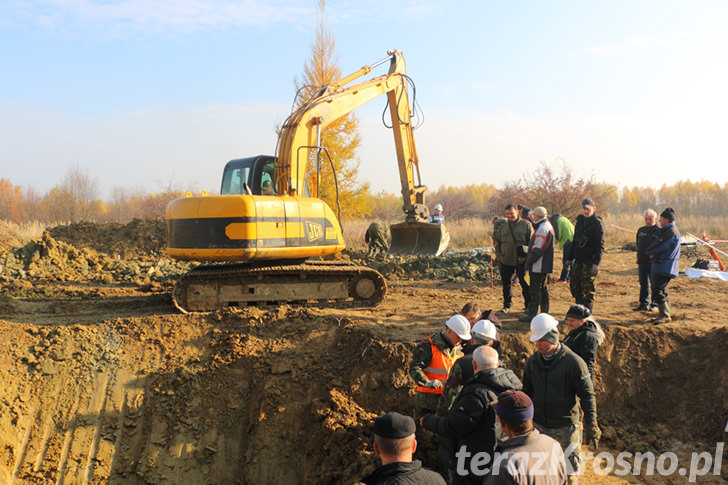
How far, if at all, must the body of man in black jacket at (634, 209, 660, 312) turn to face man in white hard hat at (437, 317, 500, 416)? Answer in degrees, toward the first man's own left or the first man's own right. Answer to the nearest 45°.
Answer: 0° — they already face them

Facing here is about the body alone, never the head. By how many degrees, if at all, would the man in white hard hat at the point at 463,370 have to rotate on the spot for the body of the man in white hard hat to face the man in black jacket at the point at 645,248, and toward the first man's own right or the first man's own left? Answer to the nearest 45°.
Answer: approximately 180°

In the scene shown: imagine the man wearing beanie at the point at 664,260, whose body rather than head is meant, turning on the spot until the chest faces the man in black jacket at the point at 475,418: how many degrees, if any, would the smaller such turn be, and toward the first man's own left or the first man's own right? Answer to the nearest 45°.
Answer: approximately 90° to the first man's own left

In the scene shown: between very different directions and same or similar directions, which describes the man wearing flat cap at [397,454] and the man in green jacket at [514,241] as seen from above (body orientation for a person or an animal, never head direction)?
very different directions

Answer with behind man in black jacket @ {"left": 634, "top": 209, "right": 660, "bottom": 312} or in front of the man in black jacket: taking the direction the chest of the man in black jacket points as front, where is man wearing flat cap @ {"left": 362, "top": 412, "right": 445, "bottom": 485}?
in front

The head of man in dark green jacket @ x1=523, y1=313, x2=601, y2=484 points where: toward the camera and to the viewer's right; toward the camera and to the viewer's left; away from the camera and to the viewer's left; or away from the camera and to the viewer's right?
toward the camera and to the viewer's left

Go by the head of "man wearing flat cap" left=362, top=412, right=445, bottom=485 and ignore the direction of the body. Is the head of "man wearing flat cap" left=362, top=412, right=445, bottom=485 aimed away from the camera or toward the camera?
away from the camera

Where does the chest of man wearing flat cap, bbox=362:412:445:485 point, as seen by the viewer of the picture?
away from the camera

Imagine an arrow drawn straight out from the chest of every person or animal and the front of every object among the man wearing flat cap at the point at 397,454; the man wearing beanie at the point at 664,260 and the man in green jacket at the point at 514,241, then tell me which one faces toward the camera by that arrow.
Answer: the man in green jacket

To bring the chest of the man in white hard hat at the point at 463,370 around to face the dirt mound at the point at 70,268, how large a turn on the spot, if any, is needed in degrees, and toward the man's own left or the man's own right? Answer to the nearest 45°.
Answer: approximately 90° to the man's own right

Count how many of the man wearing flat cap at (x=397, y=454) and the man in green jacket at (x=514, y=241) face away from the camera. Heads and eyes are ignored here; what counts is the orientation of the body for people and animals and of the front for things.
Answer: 1

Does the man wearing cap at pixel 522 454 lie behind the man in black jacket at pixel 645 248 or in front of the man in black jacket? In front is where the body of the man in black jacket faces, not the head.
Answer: in front

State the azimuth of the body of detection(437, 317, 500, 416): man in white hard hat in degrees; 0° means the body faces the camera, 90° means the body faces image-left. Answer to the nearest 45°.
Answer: approximately 45°

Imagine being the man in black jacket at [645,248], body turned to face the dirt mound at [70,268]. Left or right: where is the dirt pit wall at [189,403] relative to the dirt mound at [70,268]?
left

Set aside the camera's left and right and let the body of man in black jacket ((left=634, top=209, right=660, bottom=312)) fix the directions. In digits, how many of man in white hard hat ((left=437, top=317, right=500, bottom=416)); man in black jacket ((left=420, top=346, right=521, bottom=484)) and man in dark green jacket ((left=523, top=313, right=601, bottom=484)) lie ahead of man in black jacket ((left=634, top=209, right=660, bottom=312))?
3

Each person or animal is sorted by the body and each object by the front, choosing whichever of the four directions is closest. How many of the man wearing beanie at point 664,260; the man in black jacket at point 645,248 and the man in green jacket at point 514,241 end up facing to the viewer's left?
1

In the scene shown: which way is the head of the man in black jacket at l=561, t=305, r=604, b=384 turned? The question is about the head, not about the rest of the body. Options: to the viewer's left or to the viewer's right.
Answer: to the viewer's left
